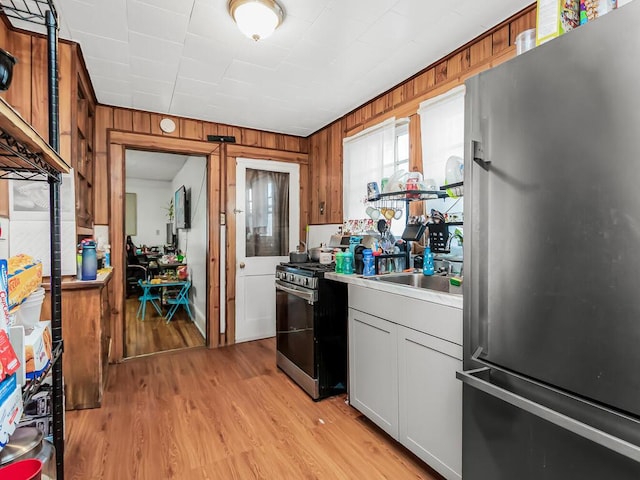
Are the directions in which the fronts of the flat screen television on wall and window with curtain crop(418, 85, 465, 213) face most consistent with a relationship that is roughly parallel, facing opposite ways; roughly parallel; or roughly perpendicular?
roughly parallel

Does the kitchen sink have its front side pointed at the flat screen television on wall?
no

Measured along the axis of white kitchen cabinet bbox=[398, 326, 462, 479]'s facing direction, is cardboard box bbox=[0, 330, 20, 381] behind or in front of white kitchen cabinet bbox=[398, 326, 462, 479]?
in front

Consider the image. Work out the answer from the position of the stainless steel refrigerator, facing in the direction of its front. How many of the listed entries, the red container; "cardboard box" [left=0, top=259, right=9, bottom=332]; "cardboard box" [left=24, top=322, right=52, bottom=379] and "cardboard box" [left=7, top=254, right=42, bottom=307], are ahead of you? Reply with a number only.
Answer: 4

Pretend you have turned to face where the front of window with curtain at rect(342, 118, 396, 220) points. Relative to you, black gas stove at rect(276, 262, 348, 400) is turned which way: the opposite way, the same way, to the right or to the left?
the same way

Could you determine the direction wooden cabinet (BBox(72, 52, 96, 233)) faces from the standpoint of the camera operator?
facing to the right of the viewer

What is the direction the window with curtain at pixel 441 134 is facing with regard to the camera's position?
facing the viewer and to the left of the viewer

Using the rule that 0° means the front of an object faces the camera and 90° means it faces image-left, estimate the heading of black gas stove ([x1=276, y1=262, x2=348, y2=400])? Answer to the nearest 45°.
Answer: approximately 45°

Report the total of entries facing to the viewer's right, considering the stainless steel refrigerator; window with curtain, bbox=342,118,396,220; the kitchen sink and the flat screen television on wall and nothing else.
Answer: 0

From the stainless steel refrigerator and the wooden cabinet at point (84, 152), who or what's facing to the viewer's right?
the wooden cabinet

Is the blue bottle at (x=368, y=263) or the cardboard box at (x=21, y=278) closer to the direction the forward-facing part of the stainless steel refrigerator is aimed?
the cardboard box

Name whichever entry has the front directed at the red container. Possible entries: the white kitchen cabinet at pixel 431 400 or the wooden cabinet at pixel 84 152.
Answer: the white kitchen cabinet

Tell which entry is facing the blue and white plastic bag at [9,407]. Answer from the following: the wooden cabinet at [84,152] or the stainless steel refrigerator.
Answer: the stainless steel refrigerator

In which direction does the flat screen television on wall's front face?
to the viewer's left

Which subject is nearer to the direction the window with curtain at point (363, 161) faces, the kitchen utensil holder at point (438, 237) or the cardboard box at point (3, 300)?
the cardboard box
